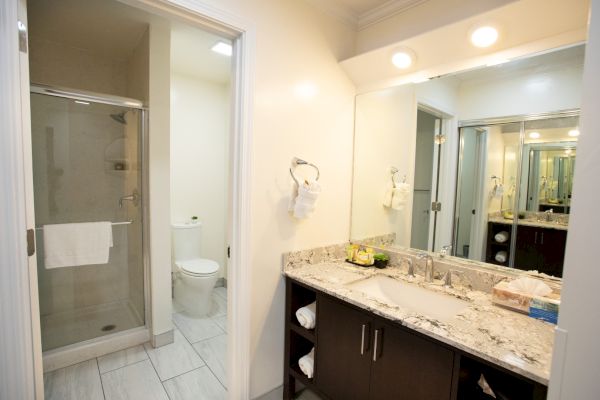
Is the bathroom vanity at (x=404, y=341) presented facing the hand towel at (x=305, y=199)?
no

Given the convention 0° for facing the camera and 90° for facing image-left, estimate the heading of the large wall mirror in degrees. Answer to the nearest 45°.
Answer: approximately 45°

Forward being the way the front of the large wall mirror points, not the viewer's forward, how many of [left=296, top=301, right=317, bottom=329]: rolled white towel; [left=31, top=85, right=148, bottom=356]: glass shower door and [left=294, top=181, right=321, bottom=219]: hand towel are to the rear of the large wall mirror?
0

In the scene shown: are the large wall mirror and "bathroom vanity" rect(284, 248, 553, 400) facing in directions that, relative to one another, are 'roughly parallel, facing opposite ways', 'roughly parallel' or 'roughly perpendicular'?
roughly parallel

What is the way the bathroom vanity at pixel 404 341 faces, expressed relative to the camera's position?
facing the viewer and to the left of the viewer

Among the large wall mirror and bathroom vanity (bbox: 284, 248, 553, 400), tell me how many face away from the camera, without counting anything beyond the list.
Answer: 0

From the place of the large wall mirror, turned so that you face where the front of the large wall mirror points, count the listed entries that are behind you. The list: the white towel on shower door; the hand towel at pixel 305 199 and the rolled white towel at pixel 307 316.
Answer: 0
